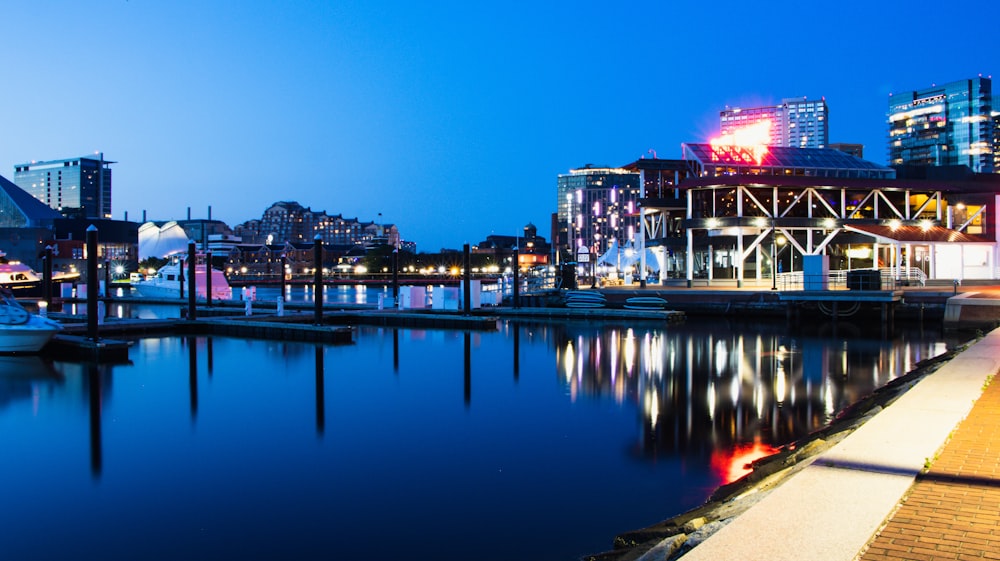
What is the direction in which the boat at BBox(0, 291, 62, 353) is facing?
to the viewer's right

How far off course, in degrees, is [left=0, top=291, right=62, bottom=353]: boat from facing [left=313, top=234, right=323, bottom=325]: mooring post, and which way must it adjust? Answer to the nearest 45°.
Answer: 0° — it already faces it

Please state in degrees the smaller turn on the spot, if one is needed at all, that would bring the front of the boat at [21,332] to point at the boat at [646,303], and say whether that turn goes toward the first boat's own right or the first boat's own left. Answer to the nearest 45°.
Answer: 0° — it already faces it
